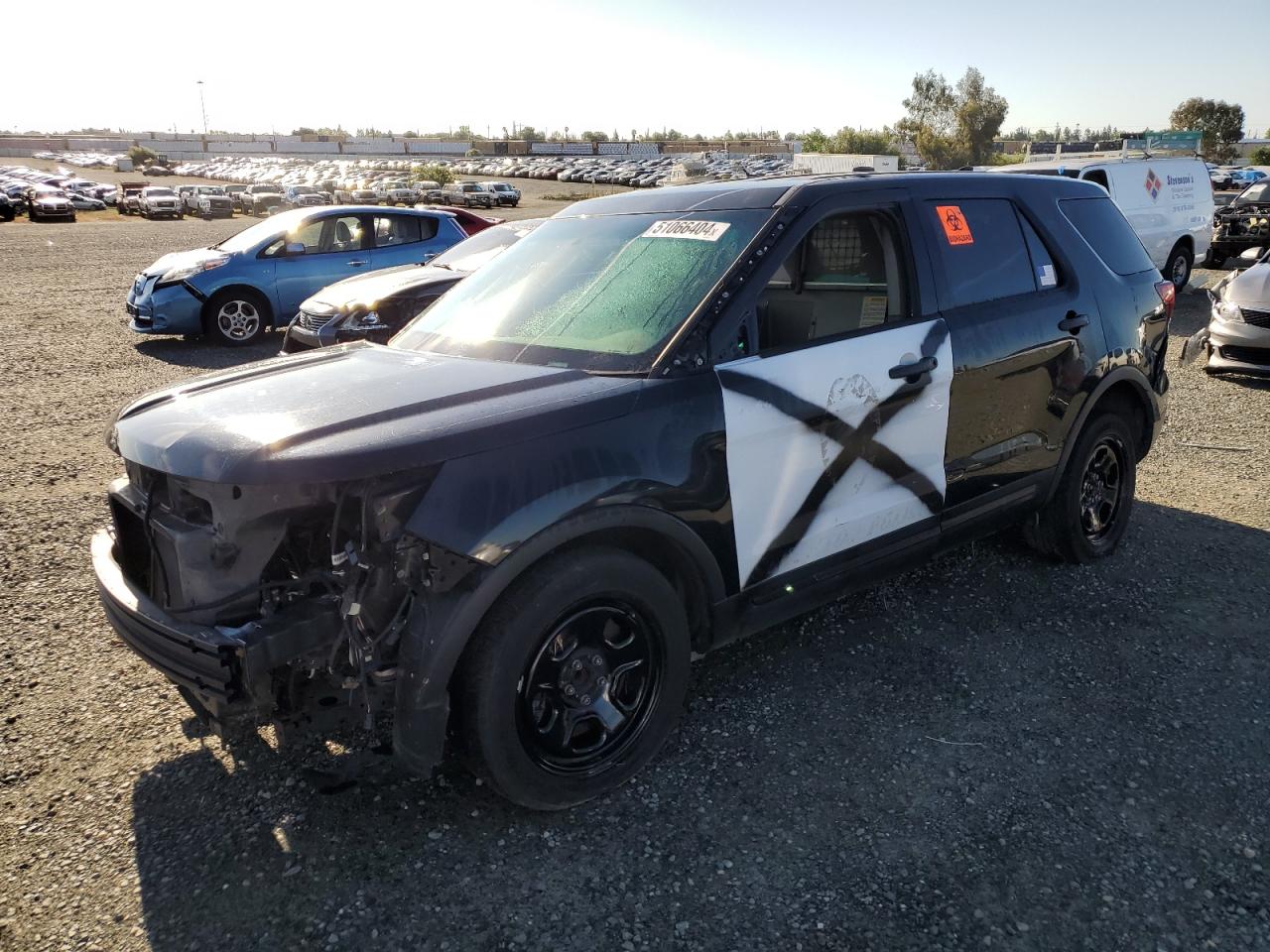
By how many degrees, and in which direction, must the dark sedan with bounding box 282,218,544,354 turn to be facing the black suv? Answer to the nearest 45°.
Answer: approximately 45° to its left

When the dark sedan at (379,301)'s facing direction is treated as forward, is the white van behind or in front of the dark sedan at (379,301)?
behind

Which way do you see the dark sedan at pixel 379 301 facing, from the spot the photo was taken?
facing the viewer and to the left of the viewer

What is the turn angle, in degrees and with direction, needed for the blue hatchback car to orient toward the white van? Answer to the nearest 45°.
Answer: approximately 135° to its left

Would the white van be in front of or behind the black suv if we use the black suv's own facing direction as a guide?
behind

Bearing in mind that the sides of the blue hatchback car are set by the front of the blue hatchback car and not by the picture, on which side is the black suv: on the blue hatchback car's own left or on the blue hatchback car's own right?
on the blue hatchback car's own left

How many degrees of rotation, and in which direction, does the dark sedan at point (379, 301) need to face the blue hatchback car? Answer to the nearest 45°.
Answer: approximately 90° to its right

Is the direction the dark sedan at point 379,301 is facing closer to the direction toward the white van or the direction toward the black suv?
the black suv

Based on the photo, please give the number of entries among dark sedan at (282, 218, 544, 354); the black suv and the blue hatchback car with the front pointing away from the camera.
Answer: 0

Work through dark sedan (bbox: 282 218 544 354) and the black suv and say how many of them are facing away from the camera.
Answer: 0
